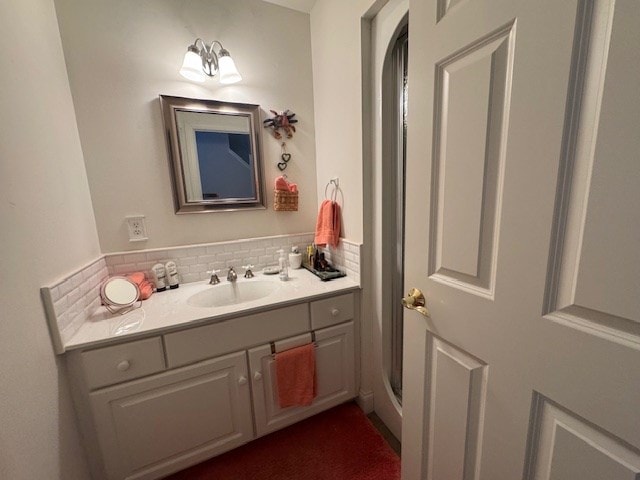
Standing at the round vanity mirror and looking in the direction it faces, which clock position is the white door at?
The white door is roughly at 11 o'clock from the round vanity mirror.

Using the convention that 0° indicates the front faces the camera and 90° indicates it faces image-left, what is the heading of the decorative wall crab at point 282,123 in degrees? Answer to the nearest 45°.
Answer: approximately 0°

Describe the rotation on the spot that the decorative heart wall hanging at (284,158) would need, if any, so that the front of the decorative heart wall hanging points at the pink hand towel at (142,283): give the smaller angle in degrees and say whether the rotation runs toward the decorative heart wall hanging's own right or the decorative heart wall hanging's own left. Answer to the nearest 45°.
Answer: approximately 45° to the decorative heart wall hanging's own right

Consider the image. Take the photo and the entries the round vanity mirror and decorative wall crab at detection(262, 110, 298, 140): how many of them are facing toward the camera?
2
